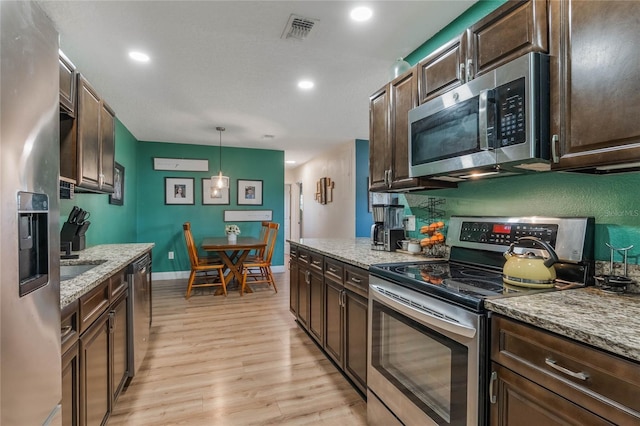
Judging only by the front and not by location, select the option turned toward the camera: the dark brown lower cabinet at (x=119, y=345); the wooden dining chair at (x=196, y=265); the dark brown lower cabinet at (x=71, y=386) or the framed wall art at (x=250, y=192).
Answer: the framed wall art

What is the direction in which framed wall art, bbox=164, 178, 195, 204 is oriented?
toward the camera

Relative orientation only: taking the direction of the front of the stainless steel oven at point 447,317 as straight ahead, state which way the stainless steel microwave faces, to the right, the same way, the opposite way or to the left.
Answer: the same way

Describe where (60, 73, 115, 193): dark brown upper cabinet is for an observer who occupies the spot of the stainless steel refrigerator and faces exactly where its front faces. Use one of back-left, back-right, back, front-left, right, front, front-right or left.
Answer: back-left

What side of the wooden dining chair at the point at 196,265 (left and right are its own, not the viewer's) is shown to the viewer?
right

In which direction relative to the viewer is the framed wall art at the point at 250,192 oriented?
toward the camera

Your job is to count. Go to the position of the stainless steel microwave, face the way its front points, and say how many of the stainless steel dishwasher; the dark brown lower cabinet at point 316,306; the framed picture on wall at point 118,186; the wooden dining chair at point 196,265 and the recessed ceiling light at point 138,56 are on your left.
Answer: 0

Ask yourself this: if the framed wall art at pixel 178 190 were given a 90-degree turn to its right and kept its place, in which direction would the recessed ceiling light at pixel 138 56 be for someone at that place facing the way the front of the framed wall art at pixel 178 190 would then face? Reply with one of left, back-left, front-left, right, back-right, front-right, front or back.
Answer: left

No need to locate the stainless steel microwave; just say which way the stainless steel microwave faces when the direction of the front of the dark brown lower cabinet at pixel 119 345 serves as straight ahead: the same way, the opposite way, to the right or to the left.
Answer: the opposite way

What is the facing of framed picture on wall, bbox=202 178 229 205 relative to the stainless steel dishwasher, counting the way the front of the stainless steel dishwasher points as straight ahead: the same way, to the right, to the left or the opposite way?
to the right

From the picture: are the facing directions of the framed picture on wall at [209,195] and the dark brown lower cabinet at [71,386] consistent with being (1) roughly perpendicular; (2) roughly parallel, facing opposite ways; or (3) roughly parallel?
roughly perpendicular

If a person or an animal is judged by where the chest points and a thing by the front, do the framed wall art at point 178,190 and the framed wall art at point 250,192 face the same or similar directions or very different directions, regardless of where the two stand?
same or similar directions

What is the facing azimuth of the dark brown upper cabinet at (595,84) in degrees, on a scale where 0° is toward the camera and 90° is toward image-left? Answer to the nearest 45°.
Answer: approximately 45°

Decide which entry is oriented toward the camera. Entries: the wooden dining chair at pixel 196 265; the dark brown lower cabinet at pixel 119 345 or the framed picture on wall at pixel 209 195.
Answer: the framed picture on wall

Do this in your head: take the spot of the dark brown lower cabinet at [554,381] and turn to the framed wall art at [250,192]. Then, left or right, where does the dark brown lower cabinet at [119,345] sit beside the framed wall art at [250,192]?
left

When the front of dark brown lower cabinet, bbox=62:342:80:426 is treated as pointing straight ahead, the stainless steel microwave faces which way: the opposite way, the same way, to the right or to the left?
the opposite way

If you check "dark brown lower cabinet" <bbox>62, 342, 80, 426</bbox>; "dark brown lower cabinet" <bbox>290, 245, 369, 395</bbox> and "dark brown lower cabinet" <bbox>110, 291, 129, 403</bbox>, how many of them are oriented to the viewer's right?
2

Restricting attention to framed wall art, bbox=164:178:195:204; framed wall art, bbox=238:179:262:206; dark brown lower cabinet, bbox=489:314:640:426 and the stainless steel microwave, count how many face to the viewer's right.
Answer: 0

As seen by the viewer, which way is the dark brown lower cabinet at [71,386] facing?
to the viewer's right

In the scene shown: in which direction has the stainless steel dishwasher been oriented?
to the viewer's right
